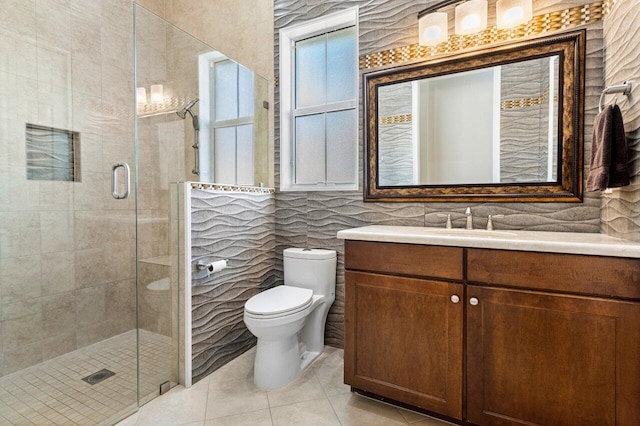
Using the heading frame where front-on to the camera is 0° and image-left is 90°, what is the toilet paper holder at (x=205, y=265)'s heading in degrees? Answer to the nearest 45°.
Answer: approximately 315°

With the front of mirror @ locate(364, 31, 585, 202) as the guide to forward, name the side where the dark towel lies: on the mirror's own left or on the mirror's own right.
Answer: on the mirror's own left

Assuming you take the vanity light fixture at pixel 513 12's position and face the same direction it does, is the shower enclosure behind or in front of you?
in front

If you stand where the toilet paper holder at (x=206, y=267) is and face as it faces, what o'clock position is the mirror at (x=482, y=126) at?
The mirror is roughly at 11 o'clock from the toilet paper holder.

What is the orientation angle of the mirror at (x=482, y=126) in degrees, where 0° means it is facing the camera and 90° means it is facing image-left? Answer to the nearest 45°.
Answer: approximately 45°

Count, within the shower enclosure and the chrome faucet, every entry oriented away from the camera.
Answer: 0
